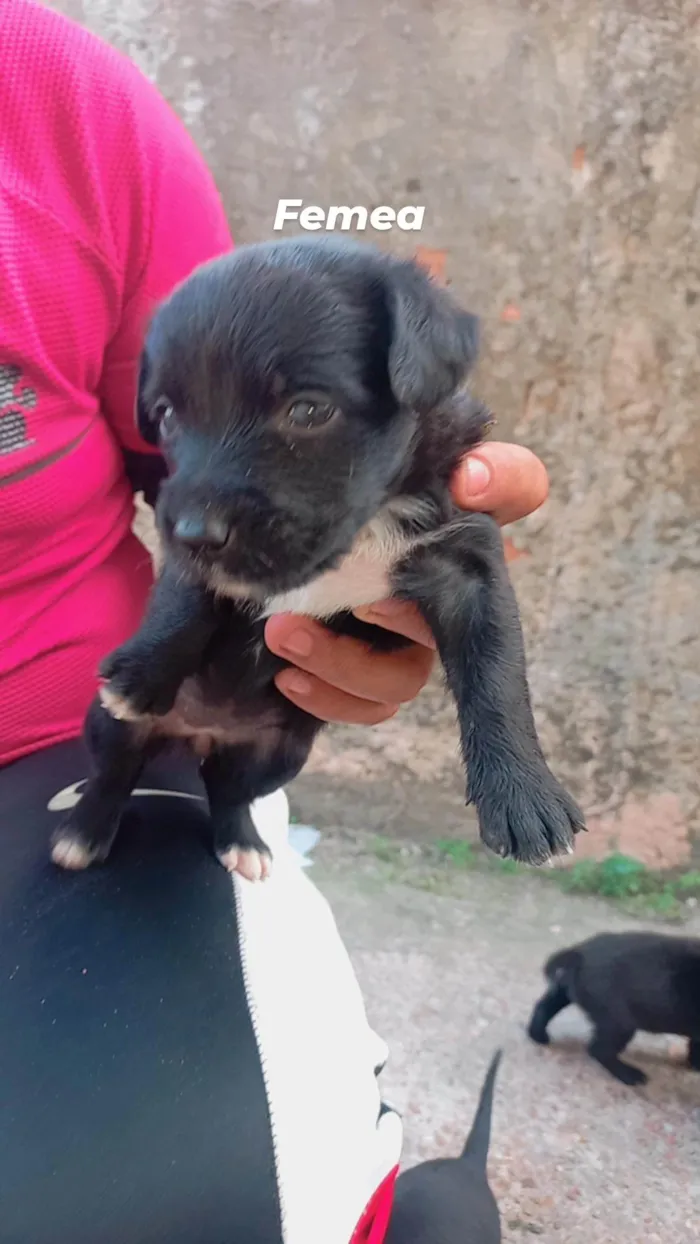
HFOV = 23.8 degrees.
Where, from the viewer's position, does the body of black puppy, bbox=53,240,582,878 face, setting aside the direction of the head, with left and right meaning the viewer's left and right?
facing the viewer and to the left of the viewer
